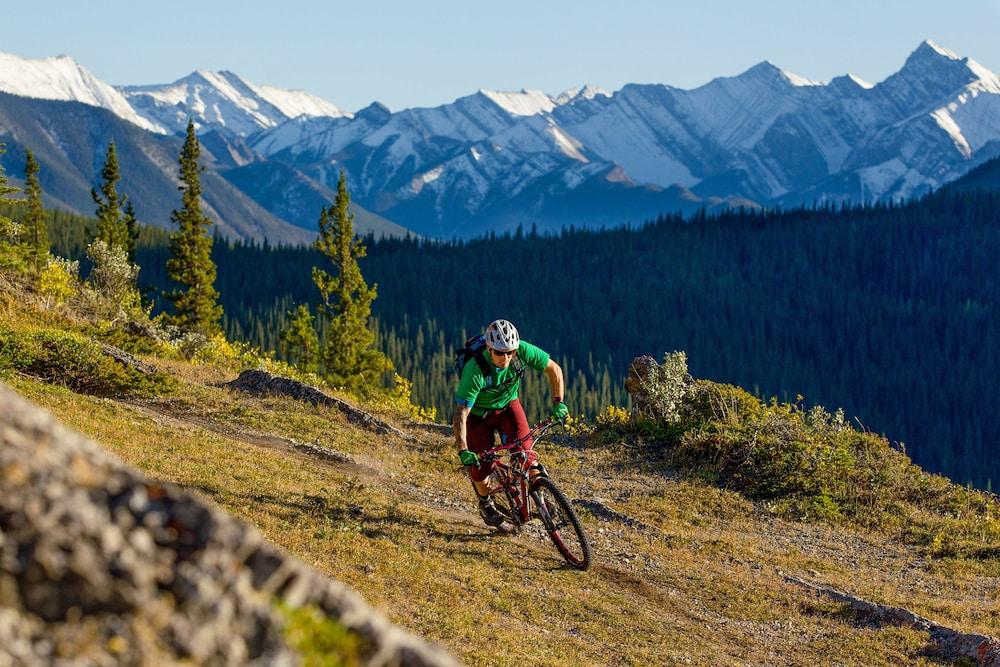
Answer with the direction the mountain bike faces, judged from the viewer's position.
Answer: facing the viewer and to the right of the viewer

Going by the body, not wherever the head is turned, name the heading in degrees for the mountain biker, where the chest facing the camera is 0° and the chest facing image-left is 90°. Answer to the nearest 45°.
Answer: approximately 315°

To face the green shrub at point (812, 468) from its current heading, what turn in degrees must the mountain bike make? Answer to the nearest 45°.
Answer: approximately 90° to its left

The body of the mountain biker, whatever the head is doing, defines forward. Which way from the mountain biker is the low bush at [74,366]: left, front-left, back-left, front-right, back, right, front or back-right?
back

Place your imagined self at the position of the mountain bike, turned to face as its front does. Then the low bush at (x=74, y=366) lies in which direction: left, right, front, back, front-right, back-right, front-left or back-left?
back

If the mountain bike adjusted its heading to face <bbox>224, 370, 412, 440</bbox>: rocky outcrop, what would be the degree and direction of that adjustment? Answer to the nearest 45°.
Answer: approximately 180°

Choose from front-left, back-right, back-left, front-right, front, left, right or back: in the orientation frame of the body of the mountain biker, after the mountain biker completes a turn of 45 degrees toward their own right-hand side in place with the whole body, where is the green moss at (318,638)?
front

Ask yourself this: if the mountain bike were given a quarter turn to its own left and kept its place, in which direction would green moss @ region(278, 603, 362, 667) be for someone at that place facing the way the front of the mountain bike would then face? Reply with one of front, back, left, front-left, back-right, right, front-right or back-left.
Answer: back-right

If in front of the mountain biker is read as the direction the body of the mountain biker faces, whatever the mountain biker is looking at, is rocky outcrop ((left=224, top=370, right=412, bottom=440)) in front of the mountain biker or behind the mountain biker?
behind
